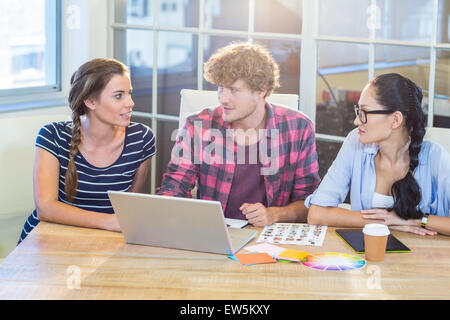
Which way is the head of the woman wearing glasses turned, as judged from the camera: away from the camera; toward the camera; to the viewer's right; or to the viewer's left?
to the viewer's left

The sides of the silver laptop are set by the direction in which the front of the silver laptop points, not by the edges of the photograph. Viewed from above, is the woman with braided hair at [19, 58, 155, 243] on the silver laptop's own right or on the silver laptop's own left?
on the silver laptop's own left

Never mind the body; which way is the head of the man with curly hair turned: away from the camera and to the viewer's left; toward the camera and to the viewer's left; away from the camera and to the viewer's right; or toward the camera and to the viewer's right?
toward the camera and to the viewer's left

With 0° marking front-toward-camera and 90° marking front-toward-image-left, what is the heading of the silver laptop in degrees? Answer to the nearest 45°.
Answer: approximately 225°

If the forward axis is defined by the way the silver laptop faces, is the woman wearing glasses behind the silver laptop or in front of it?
in front
